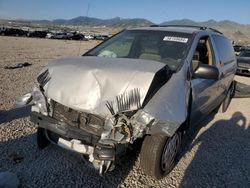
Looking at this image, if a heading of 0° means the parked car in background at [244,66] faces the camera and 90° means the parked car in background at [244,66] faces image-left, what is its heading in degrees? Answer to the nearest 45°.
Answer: approximately 0°

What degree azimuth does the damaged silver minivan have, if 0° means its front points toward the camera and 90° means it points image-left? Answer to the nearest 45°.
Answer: approximately 45°
